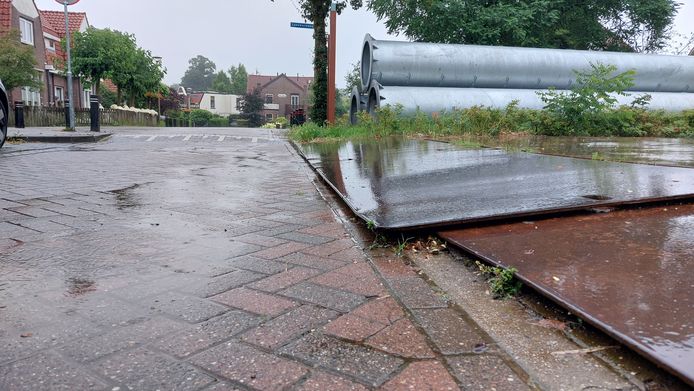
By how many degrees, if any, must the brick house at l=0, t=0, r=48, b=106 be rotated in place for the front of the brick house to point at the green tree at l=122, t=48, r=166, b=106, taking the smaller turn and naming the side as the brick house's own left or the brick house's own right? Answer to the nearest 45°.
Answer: approximately 45° to the brick house's own left

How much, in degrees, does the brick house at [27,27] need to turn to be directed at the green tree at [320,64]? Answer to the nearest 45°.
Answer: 0° — it already faces it

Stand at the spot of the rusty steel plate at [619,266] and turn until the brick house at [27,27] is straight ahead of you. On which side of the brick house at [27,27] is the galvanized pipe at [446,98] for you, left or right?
right

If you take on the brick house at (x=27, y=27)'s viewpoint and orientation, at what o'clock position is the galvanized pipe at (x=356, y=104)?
The galvanized pipe is roughly at 1 o'clock from the brick house.

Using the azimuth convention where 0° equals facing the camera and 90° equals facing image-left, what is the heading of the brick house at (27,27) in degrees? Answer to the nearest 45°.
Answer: approximately 315°

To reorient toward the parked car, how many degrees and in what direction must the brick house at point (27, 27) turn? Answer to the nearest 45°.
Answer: approximately 45° to its right

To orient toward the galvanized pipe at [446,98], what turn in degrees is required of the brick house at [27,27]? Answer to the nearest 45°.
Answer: approximately 45° to its right

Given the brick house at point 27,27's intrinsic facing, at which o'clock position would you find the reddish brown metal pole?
The reddish brown metal pole is roughly at 1 o'clock from the brick house.

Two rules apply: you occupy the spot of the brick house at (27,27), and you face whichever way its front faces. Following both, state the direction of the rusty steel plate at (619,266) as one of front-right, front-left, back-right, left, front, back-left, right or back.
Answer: front-right
